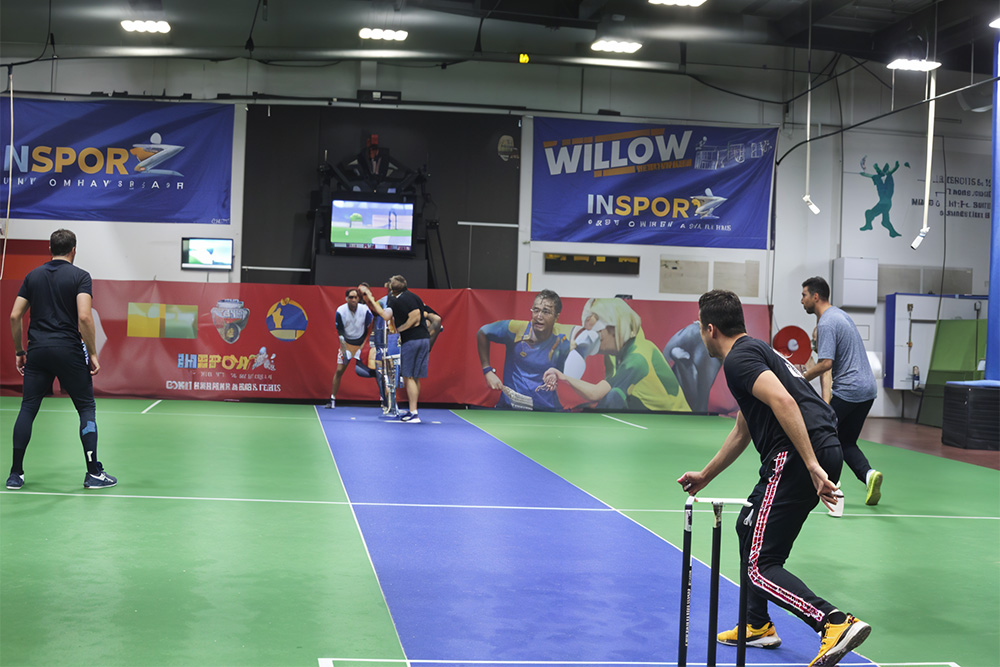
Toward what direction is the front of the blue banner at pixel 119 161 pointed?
toward the camera

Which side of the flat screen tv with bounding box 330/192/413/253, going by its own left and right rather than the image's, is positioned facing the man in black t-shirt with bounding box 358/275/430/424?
front

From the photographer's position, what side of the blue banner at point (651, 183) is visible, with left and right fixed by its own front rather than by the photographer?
front

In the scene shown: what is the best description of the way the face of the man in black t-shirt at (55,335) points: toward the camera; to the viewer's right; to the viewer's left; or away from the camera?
away from the camera

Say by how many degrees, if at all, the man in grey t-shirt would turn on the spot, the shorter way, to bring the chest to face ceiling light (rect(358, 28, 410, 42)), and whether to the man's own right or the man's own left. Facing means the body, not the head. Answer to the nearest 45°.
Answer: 0° — they already face it

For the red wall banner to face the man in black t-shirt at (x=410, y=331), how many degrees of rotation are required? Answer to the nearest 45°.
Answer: approximately 45° to its left

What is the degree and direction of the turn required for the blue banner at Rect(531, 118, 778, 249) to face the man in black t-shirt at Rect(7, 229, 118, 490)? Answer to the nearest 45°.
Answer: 0° — it already faces them

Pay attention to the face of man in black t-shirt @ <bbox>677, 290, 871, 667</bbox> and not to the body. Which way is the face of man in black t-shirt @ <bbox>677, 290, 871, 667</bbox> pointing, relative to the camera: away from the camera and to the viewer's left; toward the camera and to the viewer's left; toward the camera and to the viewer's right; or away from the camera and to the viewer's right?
away from the camera and to the viewer's left
